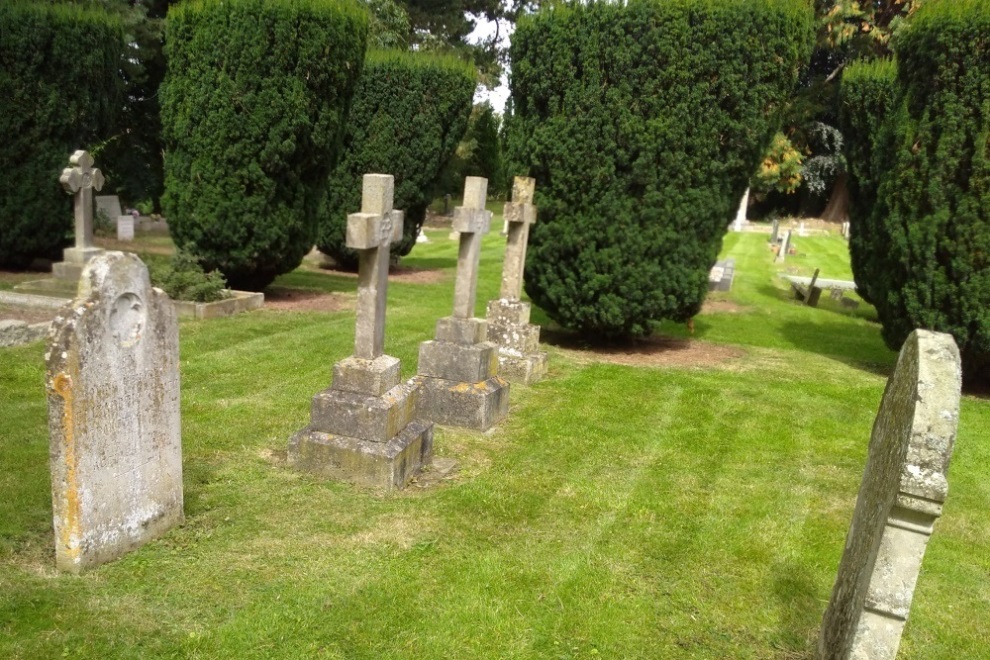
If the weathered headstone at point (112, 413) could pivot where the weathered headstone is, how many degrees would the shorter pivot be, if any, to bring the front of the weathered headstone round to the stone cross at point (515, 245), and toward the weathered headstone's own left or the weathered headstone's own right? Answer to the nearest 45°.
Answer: approximately 90° to the weathered headstone's own left

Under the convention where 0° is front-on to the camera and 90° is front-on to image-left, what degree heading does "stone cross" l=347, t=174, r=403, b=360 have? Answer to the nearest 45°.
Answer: approximately 315°

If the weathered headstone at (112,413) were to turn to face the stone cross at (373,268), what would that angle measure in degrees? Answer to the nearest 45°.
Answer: approximately 90° to its left

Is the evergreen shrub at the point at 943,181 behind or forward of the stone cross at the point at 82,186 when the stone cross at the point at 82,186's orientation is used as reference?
forward

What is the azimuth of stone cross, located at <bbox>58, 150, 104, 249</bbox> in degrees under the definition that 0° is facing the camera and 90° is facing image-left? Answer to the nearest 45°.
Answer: approximately 315°

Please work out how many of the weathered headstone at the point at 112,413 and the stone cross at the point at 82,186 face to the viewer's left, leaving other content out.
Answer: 0

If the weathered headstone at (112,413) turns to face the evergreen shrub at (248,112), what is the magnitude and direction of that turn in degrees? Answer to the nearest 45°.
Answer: approximately 135° to its left
